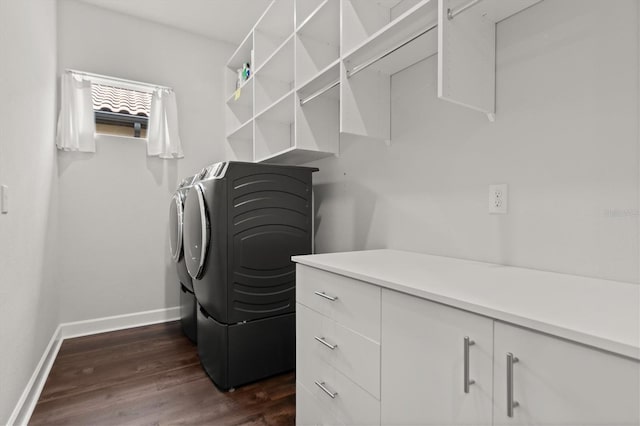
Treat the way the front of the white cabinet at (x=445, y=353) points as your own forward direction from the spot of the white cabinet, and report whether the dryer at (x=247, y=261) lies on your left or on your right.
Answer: on your right

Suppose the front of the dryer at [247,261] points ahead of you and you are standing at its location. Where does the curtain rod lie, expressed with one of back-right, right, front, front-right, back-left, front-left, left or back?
front-right

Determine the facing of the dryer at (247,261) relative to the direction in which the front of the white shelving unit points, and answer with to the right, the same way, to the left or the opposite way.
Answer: the same way

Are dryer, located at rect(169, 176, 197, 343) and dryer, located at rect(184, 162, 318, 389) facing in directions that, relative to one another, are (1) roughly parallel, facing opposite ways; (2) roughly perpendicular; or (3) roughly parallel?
roughly parallel

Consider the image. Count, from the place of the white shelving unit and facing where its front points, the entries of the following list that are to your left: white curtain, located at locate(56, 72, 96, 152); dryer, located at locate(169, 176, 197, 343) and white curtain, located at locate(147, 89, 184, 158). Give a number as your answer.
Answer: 0

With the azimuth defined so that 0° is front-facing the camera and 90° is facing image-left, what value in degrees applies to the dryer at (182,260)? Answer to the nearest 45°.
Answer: approximately 90°

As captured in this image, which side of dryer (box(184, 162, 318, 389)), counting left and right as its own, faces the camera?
left

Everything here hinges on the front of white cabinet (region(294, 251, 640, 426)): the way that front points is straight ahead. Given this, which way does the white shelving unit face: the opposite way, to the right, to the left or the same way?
the same way

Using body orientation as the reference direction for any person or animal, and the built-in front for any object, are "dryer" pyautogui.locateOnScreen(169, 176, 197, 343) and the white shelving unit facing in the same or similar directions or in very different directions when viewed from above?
same or similar directions
